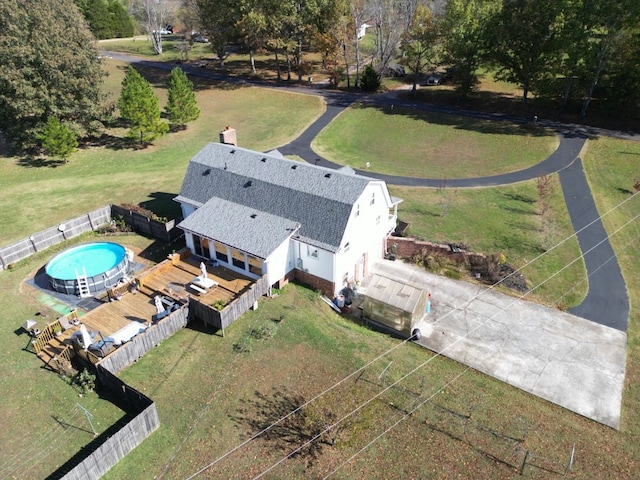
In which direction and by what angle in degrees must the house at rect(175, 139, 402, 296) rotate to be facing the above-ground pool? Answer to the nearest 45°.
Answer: approximately 135° to its left

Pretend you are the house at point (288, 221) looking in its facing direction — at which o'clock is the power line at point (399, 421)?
The power line is roughly at 4 o'clock from the house.

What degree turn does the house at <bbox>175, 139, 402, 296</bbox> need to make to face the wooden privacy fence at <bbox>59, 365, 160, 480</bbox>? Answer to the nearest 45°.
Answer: approximately 180°

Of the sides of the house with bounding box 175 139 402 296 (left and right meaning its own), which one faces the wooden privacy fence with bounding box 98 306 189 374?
back

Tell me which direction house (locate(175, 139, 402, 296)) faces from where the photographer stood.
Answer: facing away from the viewer and to the right of the viewer

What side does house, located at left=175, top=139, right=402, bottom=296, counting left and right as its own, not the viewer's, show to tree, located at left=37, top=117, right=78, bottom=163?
left

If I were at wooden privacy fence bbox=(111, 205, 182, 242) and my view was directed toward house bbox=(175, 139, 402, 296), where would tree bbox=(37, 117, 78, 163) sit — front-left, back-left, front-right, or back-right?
back-left

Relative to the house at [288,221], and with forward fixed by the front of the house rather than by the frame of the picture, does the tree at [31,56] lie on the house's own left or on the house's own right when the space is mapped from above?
on the house's own left

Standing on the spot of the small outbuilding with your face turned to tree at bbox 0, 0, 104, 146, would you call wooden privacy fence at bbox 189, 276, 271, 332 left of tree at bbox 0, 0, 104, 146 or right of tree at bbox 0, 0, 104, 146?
left

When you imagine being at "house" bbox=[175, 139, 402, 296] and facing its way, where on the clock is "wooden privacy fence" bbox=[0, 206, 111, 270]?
The wooden privacy fence is roughly at 8 o'clock from the house.

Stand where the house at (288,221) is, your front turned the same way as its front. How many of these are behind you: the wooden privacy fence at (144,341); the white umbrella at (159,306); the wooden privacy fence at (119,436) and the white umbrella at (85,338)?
4

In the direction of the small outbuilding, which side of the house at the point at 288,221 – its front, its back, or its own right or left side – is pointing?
right

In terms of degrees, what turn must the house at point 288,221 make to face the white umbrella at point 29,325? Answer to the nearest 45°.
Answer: approximately 135° to its left
